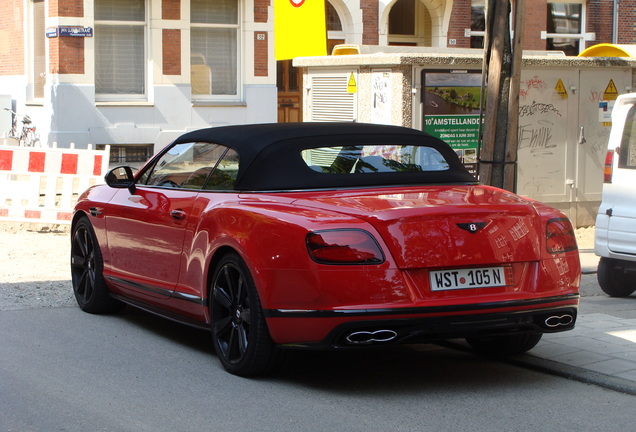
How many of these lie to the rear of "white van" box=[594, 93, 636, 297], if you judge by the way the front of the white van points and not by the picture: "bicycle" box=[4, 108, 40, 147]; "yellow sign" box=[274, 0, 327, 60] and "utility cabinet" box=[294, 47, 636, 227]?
0

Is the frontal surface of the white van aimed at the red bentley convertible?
no

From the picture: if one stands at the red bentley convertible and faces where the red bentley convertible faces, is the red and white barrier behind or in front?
in front

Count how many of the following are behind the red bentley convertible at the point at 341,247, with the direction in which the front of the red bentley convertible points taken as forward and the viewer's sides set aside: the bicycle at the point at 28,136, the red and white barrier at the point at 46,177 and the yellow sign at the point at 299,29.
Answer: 0

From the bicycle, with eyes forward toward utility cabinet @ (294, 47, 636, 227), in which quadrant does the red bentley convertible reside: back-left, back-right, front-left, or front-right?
front-right

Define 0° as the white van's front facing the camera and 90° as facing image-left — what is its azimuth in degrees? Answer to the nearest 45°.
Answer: approximately 180°

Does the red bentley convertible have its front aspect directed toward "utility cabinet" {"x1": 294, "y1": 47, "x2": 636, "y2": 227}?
no

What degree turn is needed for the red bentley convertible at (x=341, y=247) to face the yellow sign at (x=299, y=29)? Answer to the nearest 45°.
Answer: approximately 45° to its right

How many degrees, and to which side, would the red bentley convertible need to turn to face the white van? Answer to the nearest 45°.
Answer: approximately 90° to its right

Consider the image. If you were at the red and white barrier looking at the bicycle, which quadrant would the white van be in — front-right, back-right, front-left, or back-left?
back-right

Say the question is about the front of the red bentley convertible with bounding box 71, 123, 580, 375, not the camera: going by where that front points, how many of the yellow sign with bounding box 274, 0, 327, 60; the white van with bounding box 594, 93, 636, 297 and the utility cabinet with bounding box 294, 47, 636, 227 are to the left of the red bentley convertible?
0

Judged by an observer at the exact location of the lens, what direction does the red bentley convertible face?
facing away from the viewer and to the left of the viewer

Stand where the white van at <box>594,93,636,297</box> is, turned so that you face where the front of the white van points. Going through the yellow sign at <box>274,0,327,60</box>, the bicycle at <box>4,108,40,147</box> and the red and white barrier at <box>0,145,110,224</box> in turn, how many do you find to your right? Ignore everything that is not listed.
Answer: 0

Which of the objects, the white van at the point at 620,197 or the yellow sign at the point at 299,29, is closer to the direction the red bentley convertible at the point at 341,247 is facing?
the yellow sign

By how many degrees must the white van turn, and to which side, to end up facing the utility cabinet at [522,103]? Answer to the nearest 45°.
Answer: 0° — it already faces it

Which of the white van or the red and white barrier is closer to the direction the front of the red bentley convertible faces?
the red and white barrier

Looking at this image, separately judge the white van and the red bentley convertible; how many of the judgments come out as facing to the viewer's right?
0

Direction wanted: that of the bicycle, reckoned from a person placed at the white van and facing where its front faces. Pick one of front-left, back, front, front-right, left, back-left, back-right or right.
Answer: front-left
